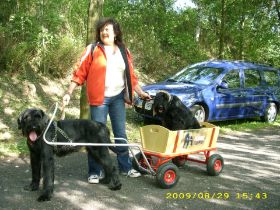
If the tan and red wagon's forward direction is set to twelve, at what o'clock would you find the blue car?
The blue car is roughly at 5 o'clock from the tan and red wagon.

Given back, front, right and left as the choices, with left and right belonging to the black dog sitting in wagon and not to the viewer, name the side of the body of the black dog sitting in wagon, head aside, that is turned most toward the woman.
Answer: front

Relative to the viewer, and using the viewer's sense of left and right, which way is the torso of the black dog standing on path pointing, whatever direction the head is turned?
facing the viewer and to the left of the viewer

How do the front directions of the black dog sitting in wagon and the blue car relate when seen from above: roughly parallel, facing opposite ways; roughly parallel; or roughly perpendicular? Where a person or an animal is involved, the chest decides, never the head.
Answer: roughly parallel

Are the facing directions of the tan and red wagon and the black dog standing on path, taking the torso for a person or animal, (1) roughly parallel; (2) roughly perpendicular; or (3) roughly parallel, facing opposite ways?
roughly parallel

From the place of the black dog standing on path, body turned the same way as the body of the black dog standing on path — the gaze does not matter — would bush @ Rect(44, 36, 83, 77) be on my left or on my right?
on my right

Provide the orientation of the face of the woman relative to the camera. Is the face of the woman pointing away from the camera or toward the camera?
toward the camera

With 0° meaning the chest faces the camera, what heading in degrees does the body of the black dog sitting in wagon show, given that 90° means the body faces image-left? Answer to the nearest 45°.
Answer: approximately 45°

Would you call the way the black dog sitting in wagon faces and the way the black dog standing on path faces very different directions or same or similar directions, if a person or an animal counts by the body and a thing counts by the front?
same or similar directions

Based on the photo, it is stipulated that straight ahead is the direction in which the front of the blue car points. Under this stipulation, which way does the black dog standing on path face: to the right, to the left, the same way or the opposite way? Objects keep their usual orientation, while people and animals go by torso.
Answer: the same way

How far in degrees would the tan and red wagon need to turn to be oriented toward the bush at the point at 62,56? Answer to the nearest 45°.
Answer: approximately 90° to its right

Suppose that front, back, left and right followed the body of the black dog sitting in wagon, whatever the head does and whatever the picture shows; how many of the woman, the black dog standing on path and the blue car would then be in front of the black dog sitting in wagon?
2

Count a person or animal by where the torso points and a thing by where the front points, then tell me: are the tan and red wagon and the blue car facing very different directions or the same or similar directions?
same or similar directions

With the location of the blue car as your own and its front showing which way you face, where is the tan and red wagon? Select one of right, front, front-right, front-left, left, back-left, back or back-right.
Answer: front-left

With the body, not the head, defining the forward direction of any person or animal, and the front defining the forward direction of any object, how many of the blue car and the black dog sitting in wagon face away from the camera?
0

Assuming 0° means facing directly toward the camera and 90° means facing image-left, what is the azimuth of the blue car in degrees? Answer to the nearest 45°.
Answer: approximately 45°

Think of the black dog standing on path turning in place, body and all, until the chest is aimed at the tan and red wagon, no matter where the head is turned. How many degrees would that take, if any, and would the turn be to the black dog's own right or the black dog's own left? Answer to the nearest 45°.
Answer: approximately 135° to the black dog's own left

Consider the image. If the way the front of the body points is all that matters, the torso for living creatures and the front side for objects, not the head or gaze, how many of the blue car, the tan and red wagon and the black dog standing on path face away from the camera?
0

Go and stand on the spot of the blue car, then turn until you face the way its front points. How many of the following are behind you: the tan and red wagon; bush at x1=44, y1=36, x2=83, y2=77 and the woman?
0
